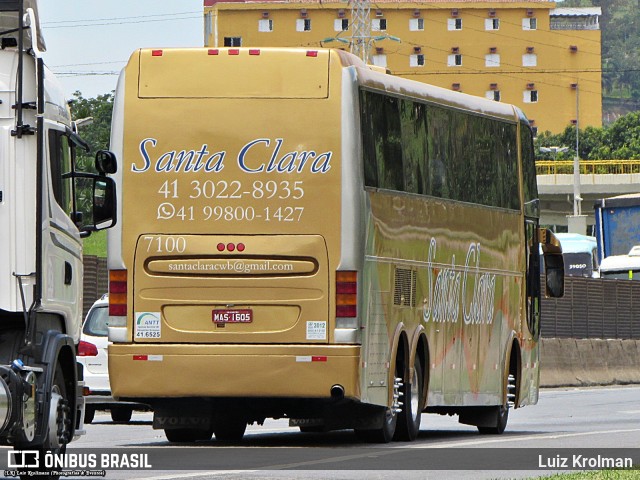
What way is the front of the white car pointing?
away from the camera

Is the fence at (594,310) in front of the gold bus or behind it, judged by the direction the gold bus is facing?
in front

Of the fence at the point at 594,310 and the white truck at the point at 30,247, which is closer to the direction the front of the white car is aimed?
the fence

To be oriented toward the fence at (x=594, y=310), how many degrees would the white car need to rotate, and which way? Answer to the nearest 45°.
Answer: approximately 45° to its right

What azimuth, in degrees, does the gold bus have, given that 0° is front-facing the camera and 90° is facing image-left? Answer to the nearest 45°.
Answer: approximately 180°

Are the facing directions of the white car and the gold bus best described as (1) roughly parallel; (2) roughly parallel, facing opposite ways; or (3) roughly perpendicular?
roughly parallel

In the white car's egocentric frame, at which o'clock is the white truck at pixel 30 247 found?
The white truck is roughly at 6 o'clock from the white car.

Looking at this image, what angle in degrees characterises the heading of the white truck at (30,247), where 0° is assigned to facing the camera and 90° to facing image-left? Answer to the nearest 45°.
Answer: approximately 180°

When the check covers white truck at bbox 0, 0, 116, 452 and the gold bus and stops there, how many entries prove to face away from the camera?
2

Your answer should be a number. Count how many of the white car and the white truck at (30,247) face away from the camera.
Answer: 2

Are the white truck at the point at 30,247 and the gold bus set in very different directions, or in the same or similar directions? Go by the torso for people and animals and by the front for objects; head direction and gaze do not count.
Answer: same or similar directions
